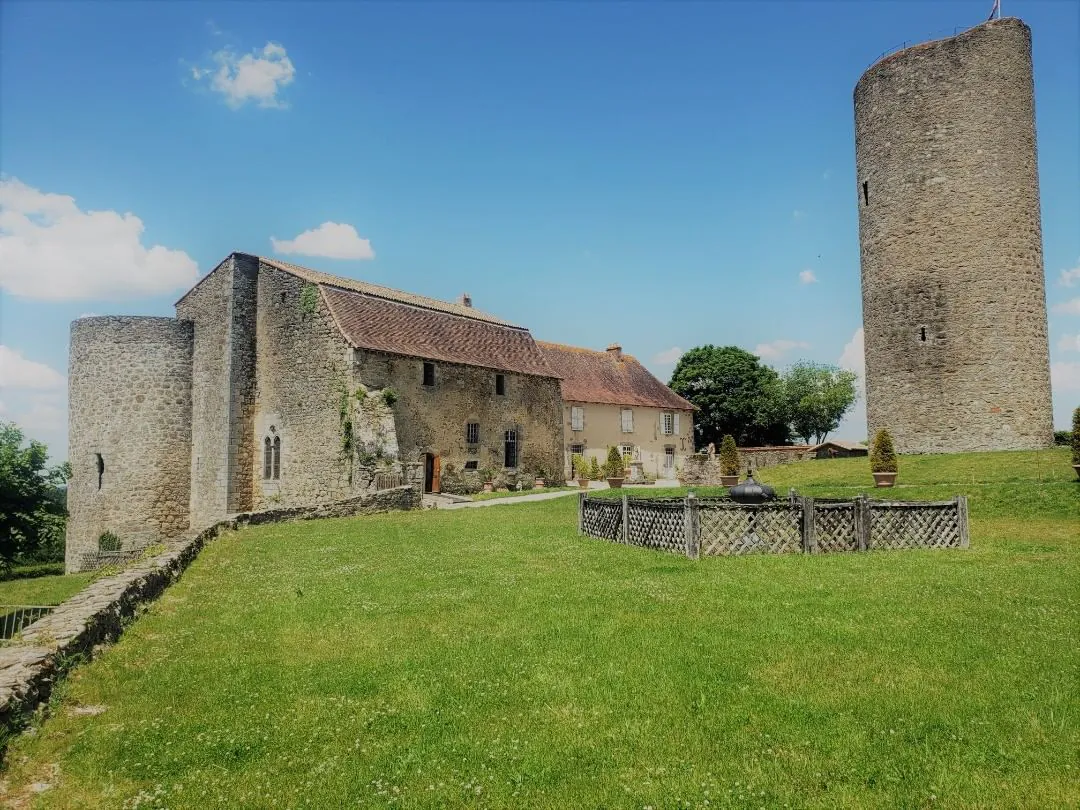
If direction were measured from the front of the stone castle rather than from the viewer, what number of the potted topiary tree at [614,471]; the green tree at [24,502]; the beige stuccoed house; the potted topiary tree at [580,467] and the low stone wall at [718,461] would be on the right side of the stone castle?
1

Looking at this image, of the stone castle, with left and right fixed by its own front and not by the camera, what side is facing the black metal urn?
front

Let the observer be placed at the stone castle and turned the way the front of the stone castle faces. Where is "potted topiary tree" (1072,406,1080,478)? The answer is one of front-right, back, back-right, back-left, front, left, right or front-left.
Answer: front

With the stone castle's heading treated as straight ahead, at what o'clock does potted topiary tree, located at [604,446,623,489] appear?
The potted topiary tree is roughly at 11 o'clock from the stone castle.

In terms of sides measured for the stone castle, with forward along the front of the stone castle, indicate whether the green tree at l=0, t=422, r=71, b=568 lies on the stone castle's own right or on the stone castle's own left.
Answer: on the stone castle's own right

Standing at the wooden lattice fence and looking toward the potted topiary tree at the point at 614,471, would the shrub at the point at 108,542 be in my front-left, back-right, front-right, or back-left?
front-left

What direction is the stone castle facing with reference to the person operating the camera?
facing the viewer and to the right of the viewer

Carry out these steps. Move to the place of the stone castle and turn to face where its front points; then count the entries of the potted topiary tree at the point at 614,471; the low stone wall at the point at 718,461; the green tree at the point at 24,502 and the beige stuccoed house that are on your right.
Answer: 1

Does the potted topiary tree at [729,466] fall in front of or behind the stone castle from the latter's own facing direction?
in front

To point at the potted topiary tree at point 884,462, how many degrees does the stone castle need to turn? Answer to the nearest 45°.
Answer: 0° — it already faces it

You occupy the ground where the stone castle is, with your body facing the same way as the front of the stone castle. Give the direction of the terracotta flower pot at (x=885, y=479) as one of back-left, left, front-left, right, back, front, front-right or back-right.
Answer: front

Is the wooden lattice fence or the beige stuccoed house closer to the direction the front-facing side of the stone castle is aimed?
the wooden lattice fence

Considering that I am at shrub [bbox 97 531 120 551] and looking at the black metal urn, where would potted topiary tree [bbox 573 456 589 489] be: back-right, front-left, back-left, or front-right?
front-left

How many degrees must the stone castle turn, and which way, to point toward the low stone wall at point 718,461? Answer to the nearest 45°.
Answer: approximately 45° to its left
